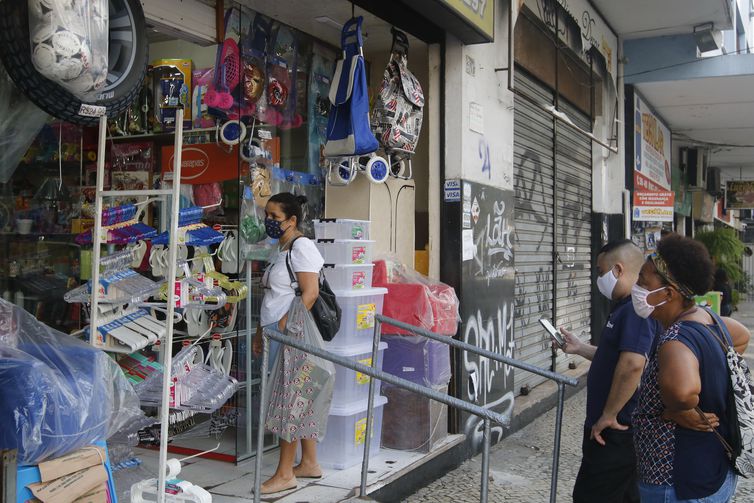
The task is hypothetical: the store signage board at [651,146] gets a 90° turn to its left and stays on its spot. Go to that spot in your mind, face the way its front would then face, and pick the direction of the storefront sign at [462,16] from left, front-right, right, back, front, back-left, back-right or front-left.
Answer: back-right

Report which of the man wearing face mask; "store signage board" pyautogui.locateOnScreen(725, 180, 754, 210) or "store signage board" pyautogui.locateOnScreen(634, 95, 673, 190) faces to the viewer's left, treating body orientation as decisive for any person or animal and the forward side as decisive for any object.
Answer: the man wearing face mask

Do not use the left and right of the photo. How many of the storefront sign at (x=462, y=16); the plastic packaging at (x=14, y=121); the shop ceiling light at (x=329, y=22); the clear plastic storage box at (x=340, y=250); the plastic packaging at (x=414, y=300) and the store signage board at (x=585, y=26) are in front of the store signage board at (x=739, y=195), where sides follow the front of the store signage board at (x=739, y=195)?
6

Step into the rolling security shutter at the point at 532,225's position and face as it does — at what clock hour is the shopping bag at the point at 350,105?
The shopping bag is roughly at 2 o'clock from the rolling security shutter.

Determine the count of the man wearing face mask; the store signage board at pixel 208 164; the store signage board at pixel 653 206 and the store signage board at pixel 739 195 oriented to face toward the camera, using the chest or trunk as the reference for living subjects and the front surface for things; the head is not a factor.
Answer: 3

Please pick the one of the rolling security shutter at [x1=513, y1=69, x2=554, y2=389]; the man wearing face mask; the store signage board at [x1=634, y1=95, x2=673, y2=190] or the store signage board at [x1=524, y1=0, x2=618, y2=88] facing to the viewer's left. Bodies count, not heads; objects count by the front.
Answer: the man wearing face mask

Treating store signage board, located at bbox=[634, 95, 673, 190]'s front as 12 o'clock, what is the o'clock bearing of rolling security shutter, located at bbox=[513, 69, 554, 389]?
The rolling security shutter is roughly at 2 o'clock from the store signage board.

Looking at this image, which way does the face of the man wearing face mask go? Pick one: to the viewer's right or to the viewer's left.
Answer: to the viewer's left

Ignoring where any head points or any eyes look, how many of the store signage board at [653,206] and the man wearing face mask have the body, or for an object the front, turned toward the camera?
1

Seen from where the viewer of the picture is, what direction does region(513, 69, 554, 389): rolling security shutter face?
facing the viewer and to the right of the viewer

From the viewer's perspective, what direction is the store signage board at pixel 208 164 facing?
toward the camera

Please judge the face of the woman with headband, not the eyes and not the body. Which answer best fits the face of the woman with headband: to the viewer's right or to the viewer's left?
to the viewer's left

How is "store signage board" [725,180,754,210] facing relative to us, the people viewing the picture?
facing the viewer
